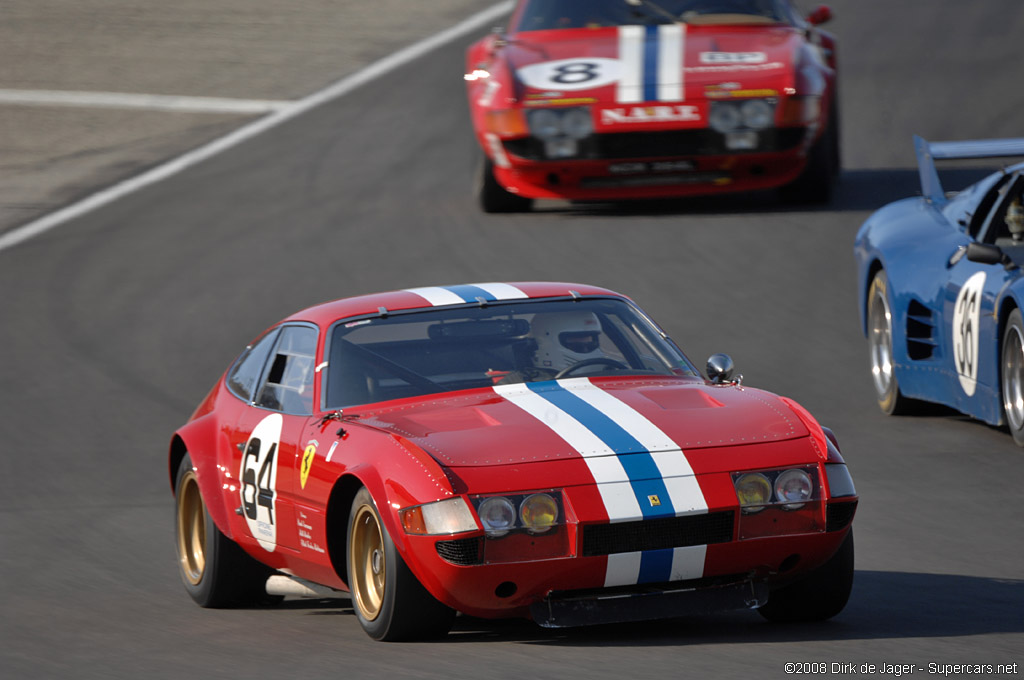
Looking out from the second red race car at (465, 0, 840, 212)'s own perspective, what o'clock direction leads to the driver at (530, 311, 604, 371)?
The driver is roughly at 12 o'clock from the second red race car.

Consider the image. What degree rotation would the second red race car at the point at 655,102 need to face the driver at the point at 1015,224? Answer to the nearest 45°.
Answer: approximately 45° to its left

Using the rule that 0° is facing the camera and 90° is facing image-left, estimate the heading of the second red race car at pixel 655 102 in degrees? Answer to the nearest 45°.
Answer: approximately 0°

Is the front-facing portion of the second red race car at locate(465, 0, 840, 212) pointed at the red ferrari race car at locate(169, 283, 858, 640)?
yes
